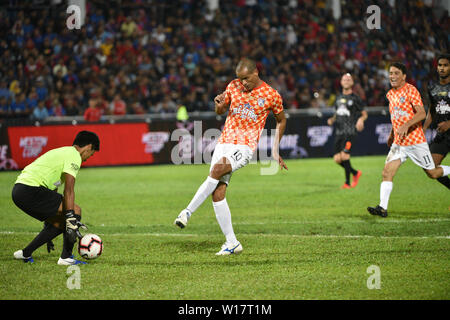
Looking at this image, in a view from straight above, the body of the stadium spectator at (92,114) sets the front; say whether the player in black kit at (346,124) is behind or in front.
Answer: in front

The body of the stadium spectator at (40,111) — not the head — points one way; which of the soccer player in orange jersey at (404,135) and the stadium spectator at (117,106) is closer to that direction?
the soccer player in orange jersey

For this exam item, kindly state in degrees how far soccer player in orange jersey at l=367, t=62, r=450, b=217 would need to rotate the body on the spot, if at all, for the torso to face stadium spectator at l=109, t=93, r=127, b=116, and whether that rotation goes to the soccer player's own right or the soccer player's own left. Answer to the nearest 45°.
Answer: approximately 90° to the soccer player's own right

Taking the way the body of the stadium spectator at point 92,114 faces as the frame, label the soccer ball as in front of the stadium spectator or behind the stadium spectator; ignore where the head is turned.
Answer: in front

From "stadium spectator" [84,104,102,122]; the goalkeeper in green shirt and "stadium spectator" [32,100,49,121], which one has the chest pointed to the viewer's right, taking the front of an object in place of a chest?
the goalkeeper in green shirt

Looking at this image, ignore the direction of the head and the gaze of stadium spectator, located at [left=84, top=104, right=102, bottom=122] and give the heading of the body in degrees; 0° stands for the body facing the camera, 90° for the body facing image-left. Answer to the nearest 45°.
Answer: approximately 0°

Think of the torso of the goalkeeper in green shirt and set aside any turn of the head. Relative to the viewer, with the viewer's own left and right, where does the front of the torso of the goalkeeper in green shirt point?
facing to the right of the viewer

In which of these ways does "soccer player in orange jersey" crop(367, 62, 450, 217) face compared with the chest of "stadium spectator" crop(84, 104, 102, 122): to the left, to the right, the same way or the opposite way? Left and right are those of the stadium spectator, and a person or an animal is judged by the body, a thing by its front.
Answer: to the right

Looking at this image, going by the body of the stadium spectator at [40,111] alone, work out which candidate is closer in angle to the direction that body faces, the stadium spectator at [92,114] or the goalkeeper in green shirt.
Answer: the goalkeeper in green shirt

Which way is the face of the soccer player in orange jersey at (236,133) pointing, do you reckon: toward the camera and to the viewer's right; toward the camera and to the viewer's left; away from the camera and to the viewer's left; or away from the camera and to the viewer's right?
toward the camera and to the viewer's left

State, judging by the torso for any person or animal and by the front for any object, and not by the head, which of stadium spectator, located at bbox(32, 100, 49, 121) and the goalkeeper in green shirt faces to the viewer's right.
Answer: the goalkeeper in green shirt

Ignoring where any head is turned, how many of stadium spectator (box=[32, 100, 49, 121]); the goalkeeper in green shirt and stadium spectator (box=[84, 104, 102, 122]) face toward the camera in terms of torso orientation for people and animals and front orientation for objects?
2
